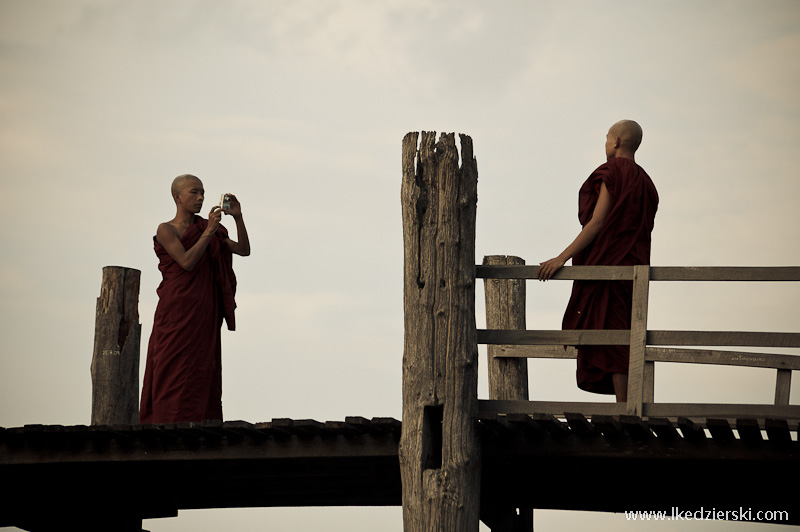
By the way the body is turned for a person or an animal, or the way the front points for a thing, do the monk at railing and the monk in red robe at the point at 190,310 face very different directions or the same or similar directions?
very different directions

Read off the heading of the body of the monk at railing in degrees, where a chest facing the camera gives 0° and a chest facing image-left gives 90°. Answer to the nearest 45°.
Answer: approximately 135°

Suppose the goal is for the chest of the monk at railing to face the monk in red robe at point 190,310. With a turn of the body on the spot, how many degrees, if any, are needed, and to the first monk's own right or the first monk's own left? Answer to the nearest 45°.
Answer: approximately 45° to the first monk's own left

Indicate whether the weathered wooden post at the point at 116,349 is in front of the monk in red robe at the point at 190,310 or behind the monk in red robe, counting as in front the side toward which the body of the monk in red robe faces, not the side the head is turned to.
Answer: behind

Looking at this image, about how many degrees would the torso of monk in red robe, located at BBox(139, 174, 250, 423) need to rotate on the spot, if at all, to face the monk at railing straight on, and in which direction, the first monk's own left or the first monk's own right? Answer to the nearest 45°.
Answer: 0° — they already face them

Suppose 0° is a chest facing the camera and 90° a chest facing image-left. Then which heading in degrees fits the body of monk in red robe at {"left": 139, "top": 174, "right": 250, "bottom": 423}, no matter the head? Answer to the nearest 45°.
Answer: approximately 315°
